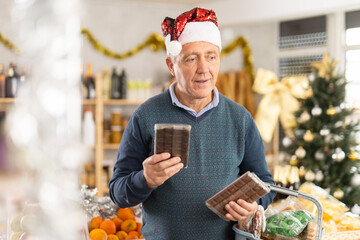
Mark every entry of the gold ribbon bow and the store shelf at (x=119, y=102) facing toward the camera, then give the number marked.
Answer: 2

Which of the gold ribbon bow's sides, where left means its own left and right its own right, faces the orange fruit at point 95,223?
front

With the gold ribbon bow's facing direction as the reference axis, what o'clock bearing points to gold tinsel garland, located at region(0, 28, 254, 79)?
The gold tinsel garland is roughly at 3 o'clock from the gold ribbon bow.

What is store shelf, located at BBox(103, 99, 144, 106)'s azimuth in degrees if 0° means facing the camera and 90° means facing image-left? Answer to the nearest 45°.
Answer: approximately 0°

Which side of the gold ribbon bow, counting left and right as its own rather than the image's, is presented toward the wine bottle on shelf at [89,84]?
right

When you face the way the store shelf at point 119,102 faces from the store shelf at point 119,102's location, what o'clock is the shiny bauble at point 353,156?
The shiny bauble is roughly at 10 o'clock from the store shelf.

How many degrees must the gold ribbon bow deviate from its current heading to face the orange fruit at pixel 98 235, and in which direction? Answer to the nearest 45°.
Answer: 0° — it already faces it

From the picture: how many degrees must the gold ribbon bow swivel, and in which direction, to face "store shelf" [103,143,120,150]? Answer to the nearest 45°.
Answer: approximately 90° to its right

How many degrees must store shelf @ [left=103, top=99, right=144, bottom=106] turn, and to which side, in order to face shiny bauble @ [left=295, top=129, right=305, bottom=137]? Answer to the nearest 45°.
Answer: approximately 45° to its left

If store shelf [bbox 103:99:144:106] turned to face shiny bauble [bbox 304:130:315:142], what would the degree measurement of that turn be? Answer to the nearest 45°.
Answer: approximately 45° to its left

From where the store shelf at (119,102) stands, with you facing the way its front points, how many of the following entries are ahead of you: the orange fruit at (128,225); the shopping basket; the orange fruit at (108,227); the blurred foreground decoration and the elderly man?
5

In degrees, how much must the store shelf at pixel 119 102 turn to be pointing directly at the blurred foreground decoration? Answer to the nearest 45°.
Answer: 0° — it already faces it
